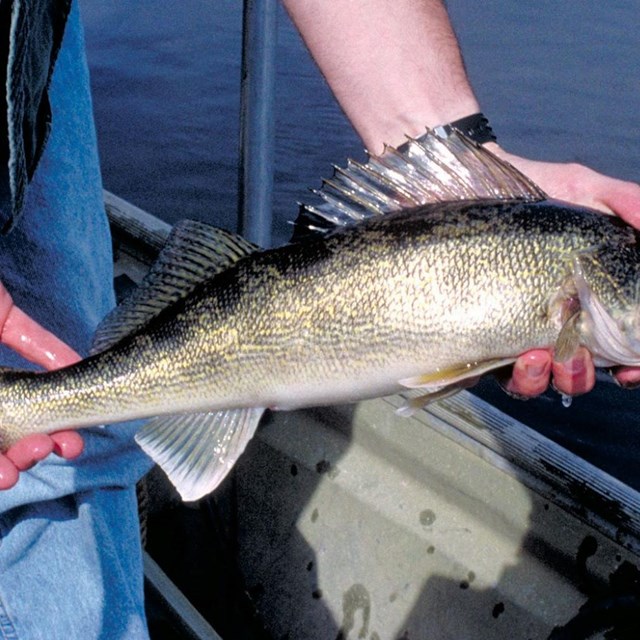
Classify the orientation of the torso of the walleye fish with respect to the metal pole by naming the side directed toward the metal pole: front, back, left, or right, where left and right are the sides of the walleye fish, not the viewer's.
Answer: left

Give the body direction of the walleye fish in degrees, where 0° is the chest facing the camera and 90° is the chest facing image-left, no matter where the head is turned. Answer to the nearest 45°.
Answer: approximately 270°
